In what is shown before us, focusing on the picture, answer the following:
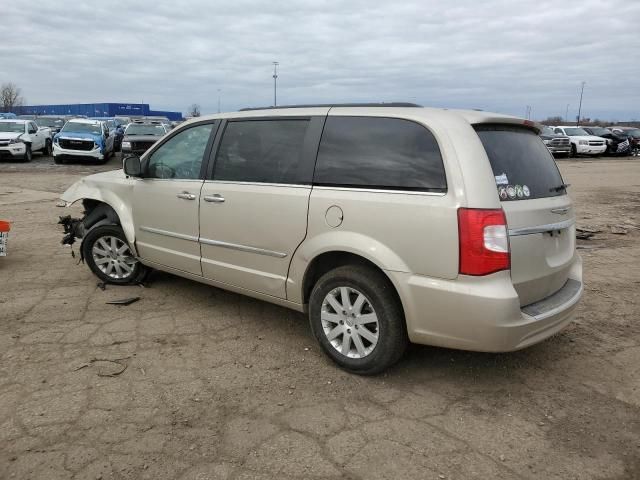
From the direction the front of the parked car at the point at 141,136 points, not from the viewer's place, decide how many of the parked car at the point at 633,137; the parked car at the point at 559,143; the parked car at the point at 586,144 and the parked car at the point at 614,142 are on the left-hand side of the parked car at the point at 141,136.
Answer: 4

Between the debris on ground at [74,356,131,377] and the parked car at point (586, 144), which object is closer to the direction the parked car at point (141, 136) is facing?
the debris on ground

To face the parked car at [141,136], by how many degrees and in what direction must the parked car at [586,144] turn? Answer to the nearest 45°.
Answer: approximately 90° to its right

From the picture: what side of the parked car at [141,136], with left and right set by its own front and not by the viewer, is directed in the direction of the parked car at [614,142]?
left

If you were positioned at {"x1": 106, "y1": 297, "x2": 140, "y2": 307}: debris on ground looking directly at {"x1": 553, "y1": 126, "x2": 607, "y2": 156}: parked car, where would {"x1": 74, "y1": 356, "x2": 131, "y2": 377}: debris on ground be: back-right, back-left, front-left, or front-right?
back-right

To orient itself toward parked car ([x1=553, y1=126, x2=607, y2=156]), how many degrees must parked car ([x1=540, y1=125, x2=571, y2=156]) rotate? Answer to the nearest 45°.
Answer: approximately 90° to its left

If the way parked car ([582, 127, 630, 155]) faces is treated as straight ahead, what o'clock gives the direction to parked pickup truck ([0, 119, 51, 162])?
parked pickup truck ([0, 119, 51, 162]) is roughly at 3 o'clock from parked car ([582, 127, 630, 155]).

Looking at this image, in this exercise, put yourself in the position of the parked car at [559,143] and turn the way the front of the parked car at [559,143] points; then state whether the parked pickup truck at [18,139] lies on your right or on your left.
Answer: on your right

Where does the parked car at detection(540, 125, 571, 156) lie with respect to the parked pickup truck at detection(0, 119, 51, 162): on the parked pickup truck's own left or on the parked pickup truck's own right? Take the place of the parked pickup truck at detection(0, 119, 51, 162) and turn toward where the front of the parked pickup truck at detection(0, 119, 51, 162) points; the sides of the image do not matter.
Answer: on the parked pickup truck's own left

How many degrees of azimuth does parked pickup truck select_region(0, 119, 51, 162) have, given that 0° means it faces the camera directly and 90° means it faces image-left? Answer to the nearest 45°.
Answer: approximately 45°

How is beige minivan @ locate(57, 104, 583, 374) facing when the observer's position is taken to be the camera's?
facing away from the viewer and to the left of the viewer

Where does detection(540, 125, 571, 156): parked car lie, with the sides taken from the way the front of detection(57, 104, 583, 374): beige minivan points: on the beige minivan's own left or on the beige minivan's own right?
on the beige minivan's own right

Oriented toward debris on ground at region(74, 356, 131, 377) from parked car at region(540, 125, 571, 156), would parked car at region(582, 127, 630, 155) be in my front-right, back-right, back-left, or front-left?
back-left

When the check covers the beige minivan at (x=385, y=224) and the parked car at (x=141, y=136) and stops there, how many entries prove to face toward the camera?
1

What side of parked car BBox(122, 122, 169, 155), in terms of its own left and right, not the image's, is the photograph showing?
front
